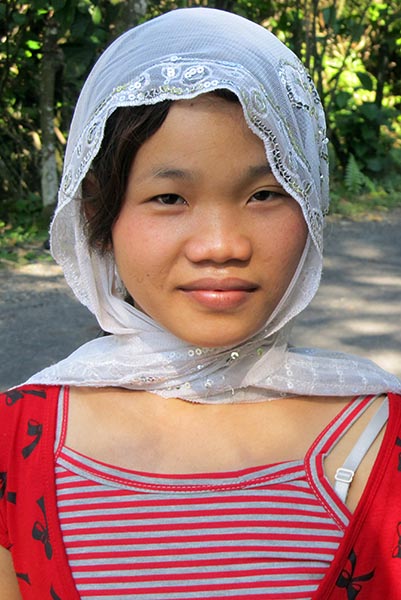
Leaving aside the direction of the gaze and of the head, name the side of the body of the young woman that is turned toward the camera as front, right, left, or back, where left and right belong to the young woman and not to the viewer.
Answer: front

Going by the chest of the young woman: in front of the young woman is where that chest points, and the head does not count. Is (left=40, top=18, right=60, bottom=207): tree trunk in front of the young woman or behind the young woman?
behind
